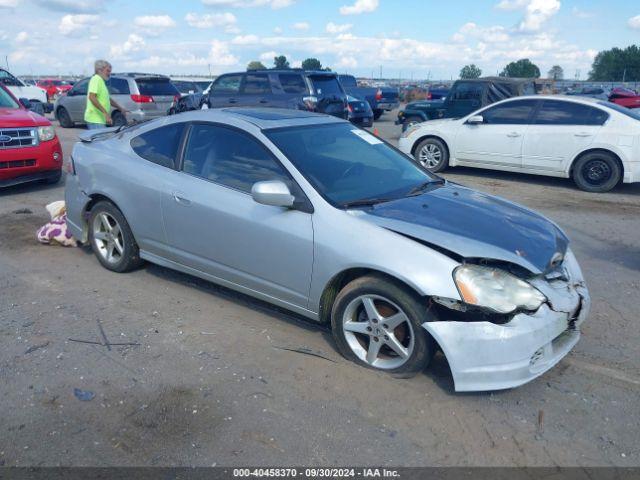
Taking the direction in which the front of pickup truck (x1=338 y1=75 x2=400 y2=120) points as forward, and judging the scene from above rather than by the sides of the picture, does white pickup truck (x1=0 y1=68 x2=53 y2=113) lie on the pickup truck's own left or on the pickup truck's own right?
on the pickup truck's own left

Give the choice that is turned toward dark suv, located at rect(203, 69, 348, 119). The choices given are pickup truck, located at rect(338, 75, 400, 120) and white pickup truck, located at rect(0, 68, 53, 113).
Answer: the white pickup truck

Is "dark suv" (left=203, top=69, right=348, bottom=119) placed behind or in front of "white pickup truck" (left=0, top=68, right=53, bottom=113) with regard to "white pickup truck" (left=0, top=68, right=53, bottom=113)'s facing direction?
in front

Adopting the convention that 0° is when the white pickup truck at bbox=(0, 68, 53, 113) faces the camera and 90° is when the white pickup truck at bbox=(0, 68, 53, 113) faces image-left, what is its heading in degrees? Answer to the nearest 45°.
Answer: approximately 315°

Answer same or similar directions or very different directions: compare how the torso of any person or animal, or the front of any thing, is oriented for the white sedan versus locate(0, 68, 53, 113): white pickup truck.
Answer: very different directions

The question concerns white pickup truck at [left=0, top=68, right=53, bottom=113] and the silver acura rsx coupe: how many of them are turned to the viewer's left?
0

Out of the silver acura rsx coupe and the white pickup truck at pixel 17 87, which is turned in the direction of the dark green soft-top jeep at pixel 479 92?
the white pickup truck

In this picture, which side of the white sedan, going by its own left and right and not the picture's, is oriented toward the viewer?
left

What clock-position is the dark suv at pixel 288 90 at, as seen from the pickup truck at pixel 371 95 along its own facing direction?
The dark suv is roughly at 8 o'clock from the pickup truck.

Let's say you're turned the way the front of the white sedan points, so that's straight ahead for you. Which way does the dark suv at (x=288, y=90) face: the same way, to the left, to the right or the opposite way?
the same way

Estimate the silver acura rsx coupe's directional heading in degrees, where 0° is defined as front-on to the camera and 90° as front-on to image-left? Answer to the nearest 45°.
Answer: approximately 315°

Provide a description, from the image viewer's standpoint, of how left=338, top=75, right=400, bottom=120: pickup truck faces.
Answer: facing away from the viewer and to the left of the viewer

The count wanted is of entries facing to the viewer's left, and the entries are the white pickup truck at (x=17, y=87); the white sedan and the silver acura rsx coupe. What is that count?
1

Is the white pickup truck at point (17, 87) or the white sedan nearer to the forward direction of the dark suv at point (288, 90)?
the white pickup truck

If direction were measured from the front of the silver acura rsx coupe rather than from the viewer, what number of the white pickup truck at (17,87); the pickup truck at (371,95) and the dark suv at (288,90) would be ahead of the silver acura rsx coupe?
0

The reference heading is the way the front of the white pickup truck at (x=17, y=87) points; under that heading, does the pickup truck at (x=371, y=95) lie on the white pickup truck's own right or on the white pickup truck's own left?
on the white pickup truck's own left

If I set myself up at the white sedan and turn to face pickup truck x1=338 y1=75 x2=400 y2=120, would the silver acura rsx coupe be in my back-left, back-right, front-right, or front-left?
back-left
